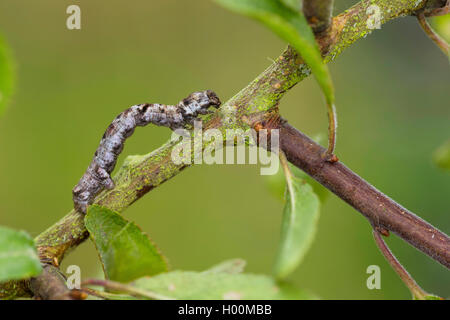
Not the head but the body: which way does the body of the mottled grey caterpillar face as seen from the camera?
to the viewer's right
